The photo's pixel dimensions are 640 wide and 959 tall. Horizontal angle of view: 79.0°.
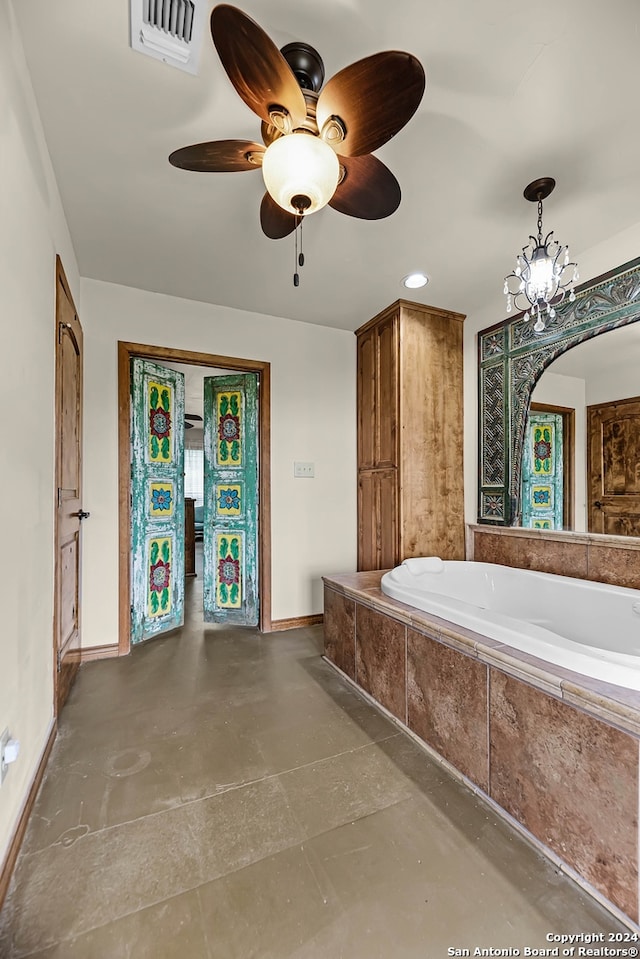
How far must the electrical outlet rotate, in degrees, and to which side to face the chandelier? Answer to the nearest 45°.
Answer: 0° — it already faces it

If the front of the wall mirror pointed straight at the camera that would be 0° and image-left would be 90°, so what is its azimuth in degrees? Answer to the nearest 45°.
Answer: approximately 45°

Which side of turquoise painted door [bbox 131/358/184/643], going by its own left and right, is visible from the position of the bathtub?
front

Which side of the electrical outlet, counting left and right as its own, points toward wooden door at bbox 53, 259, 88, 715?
left

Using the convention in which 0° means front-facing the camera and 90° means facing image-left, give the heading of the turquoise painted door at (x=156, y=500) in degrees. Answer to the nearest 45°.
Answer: approximately 315°

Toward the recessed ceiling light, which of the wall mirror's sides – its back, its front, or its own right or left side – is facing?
front

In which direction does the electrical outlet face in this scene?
to the viewer's right

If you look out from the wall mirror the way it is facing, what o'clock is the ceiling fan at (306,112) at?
The ceiling fan is roughly at 11 o'clock from the wall mirror.

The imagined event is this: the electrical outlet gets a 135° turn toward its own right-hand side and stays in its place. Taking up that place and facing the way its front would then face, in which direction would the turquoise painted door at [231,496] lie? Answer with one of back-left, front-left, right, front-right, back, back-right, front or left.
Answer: back

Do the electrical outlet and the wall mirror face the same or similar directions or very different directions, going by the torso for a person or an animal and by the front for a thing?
very different directions

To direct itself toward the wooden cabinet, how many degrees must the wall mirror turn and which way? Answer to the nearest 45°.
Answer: approximately 45° to its right
